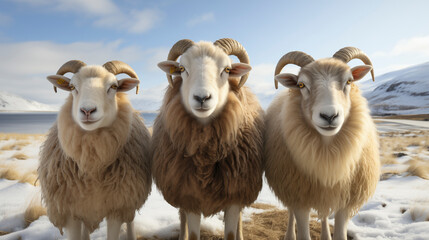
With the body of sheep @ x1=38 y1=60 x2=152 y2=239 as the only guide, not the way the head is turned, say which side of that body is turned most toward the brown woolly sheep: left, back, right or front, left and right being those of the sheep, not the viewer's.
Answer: left

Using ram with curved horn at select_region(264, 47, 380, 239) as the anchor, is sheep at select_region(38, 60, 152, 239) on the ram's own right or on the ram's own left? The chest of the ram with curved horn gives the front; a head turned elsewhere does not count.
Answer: on the ram's own right

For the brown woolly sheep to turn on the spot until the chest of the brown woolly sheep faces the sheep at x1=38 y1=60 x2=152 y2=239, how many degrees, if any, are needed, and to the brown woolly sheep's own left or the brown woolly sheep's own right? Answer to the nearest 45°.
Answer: approximately 90° to the brown woolly sheep's own right

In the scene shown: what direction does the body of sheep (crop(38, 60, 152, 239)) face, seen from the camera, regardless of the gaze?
toward the camera

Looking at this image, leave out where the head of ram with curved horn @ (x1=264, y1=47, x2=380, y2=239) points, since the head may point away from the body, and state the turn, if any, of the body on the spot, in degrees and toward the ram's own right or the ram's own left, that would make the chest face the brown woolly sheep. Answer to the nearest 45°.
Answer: approximately 90° to the ram's own right

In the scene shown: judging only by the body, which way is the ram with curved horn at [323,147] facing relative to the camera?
toward the camera

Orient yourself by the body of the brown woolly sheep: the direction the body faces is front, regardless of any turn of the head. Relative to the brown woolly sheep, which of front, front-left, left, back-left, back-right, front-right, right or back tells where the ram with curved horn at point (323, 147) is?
left

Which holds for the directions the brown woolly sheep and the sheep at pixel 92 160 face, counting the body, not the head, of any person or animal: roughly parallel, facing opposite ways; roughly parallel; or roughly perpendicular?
roughly parallel

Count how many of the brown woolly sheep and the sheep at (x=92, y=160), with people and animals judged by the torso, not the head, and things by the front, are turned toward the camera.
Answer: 2
